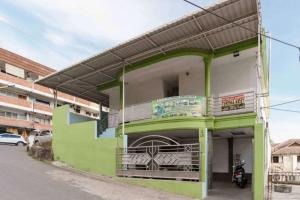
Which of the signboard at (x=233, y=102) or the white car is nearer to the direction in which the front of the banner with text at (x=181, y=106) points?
the signboard

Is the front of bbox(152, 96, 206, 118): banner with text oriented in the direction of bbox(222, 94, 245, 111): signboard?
no

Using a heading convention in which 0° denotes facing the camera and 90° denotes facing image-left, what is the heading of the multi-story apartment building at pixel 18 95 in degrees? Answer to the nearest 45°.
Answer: approximately 315°

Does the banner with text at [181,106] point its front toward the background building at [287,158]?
no

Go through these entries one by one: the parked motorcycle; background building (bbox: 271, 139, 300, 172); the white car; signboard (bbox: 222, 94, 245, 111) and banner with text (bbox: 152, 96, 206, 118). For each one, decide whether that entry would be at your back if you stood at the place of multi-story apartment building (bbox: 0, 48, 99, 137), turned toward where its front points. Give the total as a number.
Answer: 0

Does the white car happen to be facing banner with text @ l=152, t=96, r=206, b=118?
no

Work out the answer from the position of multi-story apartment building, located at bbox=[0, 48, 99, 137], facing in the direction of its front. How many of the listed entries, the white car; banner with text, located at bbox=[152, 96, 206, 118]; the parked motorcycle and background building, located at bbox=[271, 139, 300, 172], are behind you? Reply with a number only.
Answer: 0

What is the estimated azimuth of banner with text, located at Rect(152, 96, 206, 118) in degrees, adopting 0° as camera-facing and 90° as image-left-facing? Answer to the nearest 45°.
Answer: approximately 0°
